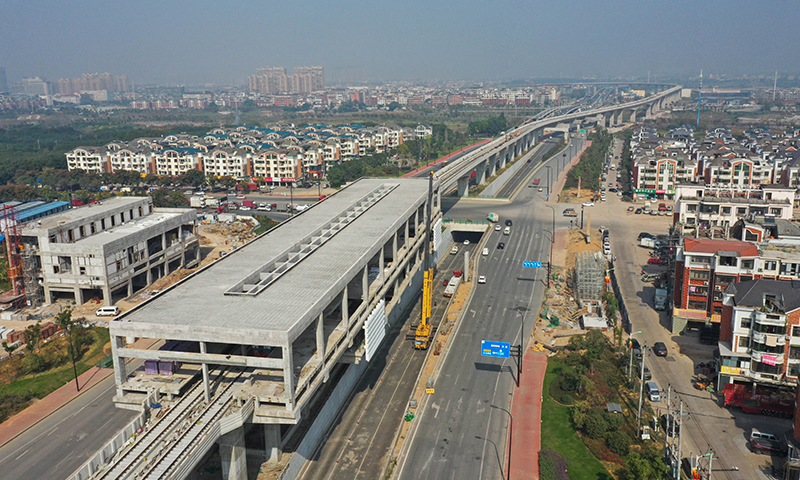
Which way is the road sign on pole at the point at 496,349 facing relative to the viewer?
toward the camera

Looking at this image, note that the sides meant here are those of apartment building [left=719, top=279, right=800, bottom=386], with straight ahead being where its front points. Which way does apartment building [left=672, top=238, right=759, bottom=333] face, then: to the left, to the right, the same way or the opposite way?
the same way

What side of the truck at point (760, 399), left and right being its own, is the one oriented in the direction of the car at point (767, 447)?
left

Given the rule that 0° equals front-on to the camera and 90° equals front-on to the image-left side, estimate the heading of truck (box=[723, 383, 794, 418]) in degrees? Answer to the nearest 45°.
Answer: approximately 90°

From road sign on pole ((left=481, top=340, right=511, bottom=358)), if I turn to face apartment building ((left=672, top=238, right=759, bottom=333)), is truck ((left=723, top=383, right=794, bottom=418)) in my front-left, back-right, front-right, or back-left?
front-right

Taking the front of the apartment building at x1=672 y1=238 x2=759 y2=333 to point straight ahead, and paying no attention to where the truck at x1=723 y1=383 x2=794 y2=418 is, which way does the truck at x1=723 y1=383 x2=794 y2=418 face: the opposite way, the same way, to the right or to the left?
to the right

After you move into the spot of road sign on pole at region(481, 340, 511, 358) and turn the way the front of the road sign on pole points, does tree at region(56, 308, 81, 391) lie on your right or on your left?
on your right

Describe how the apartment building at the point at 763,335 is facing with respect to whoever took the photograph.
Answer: facing the viewer

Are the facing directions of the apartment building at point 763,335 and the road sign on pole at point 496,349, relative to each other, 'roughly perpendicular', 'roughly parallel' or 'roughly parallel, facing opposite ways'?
roughly parallel

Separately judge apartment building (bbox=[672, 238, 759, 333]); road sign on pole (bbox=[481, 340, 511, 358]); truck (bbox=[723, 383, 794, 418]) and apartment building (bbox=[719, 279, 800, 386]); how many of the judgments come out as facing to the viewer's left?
1

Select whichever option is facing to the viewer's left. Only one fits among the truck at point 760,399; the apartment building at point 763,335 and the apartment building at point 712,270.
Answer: the truck

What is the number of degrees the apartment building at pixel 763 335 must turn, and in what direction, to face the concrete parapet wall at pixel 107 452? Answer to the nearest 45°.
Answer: approximately 45° to its right
